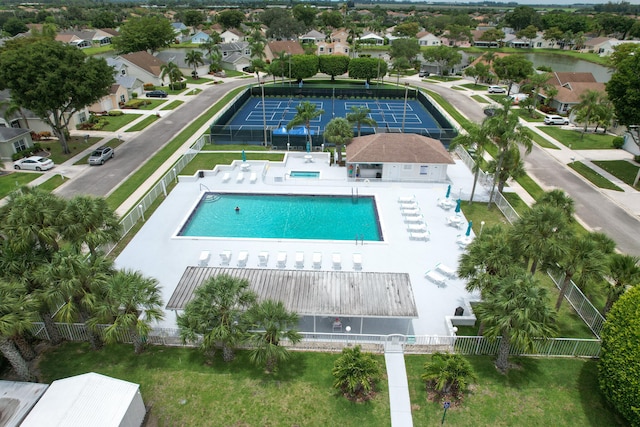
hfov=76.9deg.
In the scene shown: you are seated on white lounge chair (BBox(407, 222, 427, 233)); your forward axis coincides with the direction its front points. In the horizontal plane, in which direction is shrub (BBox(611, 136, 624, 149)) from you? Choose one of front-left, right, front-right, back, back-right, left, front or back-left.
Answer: back-right

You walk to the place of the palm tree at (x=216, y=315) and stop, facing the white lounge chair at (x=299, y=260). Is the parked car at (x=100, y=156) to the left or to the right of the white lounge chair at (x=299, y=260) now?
left

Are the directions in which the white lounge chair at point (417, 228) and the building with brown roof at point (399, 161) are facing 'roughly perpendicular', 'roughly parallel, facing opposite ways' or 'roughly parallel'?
roughly perpendicular

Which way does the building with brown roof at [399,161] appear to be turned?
toward the camera

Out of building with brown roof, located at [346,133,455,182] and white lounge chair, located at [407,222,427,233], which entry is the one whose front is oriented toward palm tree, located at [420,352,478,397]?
the building with brown roof

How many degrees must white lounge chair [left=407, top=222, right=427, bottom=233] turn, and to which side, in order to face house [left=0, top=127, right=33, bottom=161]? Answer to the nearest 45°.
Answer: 0° — it already faces it

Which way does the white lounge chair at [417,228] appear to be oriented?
to the viewer's left

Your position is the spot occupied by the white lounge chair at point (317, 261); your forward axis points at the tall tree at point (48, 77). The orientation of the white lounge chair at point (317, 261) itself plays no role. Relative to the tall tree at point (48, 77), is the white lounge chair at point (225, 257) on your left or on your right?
left

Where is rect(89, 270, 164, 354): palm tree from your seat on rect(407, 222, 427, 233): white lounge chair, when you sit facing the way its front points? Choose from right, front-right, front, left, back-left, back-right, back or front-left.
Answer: front-left

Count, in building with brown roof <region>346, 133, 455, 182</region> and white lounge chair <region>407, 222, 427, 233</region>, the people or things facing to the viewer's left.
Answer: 1

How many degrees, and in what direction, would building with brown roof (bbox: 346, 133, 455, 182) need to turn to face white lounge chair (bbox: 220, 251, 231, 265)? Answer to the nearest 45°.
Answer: approximately 45° to its right

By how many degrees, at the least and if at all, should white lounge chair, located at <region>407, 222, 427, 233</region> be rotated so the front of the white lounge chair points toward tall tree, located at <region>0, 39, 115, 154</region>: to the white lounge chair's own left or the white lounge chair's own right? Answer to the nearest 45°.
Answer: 0° — it already faces it

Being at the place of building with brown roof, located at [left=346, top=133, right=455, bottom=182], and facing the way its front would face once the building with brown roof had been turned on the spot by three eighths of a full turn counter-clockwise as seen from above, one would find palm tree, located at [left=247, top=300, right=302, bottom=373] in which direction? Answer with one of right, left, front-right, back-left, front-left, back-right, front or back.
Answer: back-right

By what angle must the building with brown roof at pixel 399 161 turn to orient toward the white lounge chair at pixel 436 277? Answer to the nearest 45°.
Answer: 0° — it already faces it

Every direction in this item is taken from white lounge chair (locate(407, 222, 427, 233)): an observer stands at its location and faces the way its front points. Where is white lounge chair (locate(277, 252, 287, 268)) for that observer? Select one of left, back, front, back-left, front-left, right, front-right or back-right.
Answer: front-left
